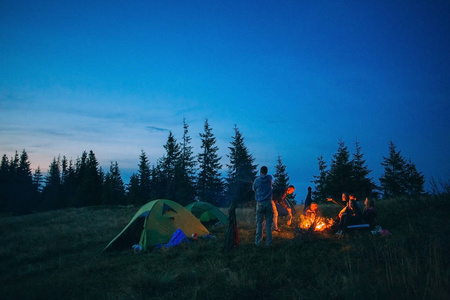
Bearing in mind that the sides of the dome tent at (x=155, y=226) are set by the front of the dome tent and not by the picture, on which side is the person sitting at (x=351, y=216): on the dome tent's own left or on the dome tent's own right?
on the dome tent's own left

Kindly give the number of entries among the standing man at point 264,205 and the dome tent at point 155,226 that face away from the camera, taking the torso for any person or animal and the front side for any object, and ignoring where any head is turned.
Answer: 1

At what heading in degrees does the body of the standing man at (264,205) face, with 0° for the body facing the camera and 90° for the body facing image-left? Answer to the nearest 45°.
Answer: approximately 180°

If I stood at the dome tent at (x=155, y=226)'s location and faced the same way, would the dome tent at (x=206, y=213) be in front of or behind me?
behind

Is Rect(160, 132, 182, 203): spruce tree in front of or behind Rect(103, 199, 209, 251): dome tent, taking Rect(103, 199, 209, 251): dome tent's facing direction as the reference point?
behind

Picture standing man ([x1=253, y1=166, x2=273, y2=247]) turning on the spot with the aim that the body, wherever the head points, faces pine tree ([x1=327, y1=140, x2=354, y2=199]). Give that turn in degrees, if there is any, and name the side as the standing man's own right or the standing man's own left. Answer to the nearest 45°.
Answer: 0° — they already face it

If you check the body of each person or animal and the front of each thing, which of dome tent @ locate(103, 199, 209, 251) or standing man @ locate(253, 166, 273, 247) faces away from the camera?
the standing man

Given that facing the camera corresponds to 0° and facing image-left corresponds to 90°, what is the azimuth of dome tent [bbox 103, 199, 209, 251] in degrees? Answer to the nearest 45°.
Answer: approximately 45°

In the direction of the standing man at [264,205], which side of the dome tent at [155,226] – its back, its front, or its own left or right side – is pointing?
back

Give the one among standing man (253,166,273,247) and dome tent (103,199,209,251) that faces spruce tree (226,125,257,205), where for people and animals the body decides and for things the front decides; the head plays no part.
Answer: the standing man

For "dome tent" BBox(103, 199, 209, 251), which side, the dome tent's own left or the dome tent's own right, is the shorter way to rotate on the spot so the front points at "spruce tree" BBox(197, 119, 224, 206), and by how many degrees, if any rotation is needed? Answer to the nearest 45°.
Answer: approximately 135° to the dome tent's own right

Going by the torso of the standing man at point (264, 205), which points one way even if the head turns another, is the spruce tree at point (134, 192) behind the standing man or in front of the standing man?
in front

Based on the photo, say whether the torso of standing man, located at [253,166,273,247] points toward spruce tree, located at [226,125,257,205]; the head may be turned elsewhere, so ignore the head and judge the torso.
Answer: yes
